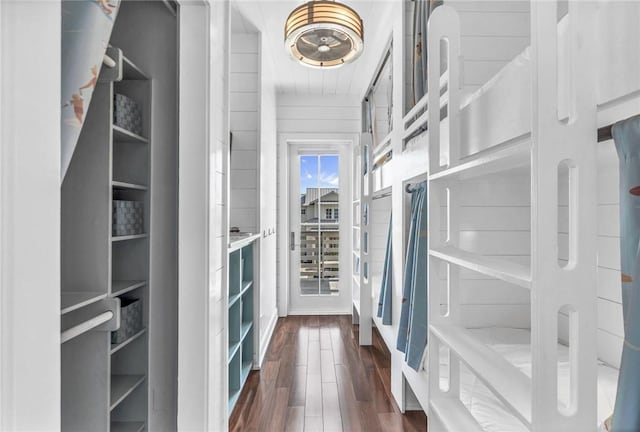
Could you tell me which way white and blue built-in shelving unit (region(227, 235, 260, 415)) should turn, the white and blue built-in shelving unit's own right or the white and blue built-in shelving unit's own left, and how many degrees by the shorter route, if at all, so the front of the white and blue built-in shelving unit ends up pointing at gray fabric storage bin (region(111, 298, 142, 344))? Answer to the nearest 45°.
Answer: approximately 135° to the white and blue built-in shelving unit's own right

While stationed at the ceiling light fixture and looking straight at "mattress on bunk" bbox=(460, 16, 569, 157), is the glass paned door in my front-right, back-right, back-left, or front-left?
back-left

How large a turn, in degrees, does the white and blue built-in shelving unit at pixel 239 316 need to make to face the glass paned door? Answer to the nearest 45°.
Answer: approximately 45° to its left

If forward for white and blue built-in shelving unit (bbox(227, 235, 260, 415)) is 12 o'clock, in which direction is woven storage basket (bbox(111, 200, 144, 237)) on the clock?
The woven storage basket is roughly at 4 o'clock from the white and blue built-in shelving unit.

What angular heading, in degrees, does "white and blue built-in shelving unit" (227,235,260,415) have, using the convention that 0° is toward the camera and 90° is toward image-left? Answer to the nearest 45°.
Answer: approximately 270°

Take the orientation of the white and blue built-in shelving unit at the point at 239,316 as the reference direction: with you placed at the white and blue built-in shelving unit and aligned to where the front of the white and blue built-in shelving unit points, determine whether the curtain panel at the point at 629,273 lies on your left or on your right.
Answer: on your right

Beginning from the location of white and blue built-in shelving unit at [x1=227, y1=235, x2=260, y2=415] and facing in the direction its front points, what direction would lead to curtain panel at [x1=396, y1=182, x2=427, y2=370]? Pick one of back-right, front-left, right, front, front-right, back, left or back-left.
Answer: front-right

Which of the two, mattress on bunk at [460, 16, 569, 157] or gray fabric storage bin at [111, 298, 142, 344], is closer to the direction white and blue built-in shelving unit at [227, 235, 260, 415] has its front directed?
the mattress on bunk

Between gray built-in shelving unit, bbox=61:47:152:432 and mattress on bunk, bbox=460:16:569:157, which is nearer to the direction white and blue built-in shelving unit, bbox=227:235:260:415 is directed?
the mattress on bunk

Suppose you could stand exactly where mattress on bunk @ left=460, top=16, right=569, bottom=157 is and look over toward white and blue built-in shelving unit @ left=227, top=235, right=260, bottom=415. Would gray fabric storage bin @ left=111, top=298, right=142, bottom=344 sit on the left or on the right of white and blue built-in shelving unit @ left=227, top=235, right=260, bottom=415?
left

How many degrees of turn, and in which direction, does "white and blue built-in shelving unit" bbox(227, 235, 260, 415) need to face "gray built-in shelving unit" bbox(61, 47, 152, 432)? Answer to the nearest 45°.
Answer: approximately 135° to its right
